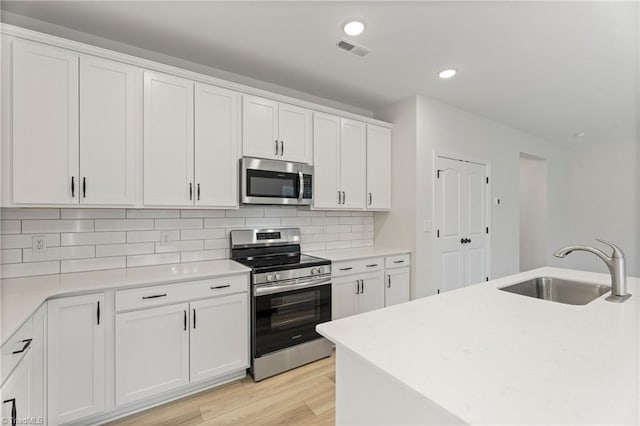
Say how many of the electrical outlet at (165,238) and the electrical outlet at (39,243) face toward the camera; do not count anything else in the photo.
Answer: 2

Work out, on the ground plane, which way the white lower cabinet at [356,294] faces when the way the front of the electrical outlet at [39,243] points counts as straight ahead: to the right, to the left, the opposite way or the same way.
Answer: the same way

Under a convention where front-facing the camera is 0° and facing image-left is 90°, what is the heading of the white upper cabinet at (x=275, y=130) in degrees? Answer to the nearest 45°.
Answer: approximately 315°

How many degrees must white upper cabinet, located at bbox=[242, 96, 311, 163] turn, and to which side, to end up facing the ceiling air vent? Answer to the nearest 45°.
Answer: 0° — it already faces it

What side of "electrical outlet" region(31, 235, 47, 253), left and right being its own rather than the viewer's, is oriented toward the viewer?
front

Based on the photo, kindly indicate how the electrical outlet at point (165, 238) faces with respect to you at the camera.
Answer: facing the viewer

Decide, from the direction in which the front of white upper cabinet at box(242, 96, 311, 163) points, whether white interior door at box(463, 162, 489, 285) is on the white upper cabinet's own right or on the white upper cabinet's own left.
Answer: on the white upper cabinet's own left

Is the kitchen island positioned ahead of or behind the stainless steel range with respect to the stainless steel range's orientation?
ahead

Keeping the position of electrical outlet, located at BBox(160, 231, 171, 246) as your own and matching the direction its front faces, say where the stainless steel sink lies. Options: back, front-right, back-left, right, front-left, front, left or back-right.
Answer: front-left

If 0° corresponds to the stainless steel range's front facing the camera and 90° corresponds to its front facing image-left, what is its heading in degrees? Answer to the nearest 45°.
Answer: approximately 315°

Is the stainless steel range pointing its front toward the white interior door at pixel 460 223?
no

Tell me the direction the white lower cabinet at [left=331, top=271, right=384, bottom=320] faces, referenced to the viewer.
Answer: facing the viewer and to the right of the viewer

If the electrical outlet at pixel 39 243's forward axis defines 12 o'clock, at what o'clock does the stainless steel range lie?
The stainless steel range is roughly at 10 o'clock from the electrical outlet.

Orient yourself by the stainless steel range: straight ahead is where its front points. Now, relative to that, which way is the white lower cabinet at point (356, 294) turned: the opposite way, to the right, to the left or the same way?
the same way

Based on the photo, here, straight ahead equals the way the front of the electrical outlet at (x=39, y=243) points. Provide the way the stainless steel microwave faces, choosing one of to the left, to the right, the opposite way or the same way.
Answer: the same way

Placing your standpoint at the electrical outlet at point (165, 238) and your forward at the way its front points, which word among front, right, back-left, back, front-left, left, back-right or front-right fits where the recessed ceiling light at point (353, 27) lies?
front-left

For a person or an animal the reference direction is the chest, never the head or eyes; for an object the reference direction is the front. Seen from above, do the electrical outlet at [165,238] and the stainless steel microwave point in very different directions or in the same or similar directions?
same or similar directions

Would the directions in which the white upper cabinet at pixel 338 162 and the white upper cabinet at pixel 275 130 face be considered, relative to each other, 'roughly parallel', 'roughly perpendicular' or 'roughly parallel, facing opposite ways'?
roughly parallel
